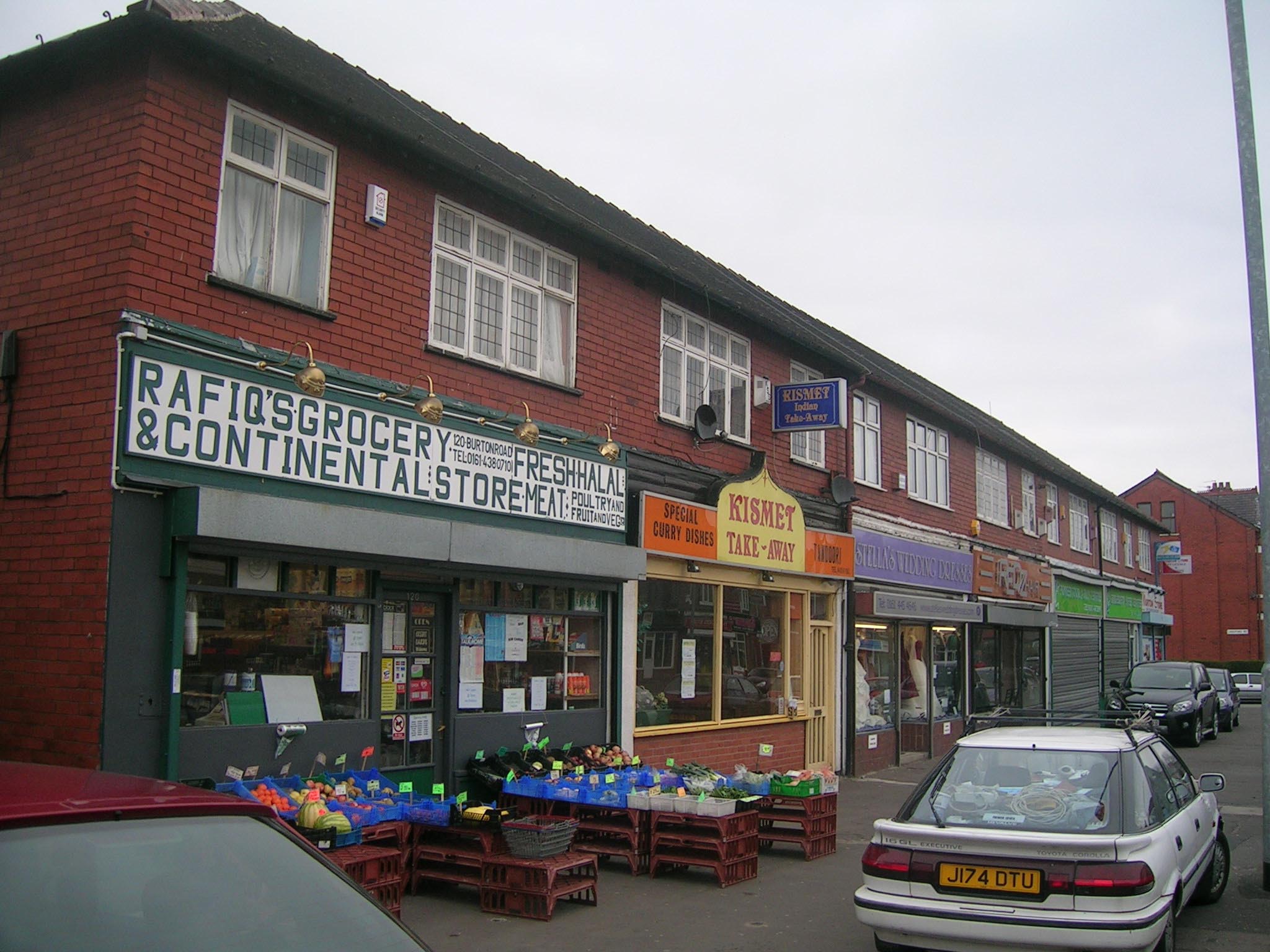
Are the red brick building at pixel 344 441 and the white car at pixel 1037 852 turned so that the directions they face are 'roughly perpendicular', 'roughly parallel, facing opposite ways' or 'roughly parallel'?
roughly perpendicular

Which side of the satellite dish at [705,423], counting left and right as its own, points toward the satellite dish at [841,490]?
left

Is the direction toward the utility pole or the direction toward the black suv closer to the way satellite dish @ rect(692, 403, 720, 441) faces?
the utility pole

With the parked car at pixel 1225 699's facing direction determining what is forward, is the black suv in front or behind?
in front

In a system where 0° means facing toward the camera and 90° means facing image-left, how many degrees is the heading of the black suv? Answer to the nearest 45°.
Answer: approximately 45°

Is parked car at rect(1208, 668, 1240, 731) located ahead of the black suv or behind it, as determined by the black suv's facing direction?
behind

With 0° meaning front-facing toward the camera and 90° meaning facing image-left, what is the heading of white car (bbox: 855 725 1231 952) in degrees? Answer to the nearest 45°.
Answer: approximately 225°
